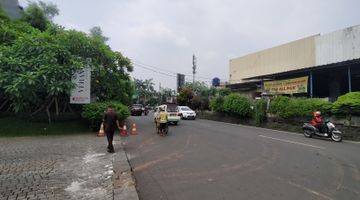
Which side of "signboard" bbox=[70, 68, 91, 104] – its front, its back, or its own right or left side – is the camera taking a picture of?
front

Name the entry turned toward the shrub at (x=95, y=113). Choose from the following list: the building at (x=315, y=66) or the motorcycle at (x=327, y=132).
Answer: the building

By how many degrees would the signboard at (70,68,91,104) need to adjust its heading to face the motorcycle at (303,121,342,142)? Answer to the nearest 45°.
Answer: approximately 45° to its left

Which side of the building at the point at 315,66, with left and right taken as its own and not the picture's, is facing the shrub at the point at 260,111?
front

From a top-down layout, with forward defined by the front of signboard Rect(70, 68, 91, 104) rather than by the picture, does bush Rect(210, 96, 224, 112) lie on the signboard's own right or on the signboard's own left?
on the signboard's own left

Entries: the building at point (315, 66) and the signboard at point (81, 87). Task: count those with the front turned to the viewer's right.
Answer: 0

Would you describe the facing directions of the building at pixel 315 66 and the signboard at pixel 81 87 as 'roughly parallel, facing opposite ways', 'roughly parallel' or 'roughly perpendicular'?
roughly perpendicular

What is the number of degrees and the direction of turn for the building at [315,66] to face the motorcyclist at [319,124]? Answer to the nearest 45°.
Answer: approximately 45° to its left

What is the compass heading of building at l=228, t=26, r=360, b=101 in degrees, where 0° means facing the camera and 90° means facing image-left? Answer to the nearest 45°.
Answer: approximately 45°
